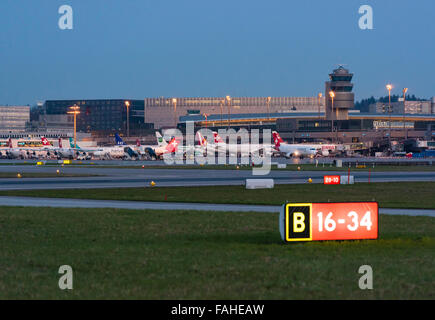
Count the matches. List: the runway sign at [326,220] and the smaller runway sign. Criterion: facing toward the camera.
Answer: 2

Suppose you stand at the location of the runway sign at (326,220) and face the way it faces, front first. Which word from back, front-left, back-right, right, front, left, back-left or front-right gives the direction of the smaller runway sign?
back

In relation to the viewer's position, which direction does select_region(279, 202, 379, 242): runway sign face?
facing the viewer

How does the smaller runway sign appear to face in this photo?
toward the camera

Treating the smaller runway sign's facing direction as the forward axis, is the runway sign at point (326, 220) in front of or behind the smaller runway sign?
in front
